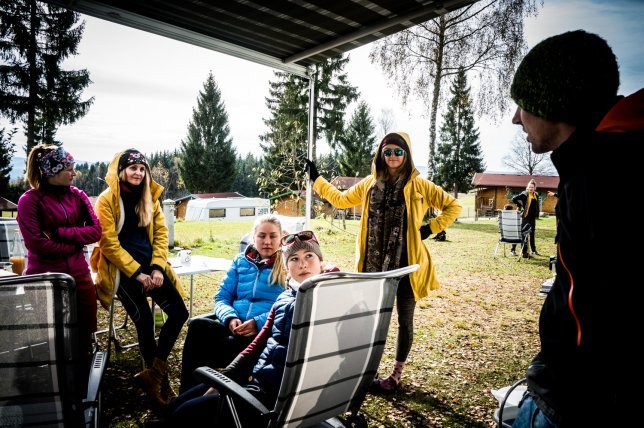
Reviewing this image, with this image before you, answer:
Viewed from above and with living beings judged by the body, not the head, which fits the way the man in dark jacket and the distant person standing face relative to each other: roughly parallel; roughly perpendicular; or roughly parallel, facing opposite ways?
roughly perpendicular

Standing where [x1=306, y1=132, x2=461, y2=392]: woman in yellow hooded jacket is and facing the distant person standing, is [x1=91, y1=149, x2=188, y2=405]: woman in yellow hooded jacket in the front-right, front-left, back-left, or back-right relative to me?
back-left

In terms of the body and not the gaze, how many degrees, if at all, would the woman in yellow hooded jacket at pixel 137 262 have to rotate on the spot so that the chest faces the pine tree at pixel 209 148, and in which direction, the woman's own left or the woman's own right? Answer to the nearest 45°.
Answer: approximately 135° to the woman's own left

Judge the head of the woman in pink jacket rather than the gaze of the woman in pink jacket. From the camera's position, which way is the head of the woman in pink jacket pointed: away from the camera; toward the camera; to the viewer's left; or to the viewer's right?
to the viewer's right

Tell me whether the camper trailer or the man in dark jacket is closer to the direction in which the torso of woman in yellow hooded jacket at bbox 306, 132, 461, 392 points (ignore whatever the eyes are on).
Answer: the man in dark jacket

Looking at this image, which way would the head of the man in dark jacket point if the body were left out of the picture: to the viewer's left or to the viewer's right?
to the viewer's left

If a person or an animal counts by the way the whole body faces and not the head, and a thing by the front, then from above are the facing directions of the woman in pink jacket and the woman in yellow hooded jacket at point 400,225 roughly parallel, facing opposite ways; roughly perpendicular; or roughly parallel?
roughly perpendicular

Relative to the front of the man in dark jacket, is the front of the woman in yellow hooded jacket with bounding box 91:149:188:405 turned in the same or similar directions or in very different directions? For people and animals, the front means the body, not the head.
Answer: very different directions

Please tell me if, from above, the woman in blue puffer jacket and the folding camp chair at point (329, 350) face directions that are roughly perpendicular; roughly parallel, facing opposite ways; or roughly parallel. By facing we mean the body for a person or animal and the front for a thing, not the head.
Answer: roughly perpendicular

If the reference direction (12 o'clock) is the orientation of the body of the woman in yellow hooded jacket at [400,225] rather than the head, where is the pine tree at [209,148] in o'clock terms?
The pine tree is roughly at 5 o'clock from the woman in yellow hooded jacket.

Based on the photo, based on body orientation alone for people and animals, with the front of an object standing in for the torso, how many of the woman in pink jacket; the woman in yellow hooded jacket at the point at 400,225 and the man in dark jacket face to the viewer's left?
1

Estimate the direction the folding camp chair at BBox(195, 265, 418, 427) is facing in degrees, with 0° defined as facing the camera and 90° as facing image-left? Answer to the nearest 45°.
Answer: approximately 135°

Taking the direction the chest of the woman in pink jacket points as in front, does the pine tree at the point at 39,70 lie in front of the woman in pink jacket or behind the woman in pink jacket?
behind

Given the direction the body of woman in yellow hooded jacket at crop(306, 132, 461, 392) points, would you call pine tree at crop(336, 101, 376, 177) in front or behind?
behind

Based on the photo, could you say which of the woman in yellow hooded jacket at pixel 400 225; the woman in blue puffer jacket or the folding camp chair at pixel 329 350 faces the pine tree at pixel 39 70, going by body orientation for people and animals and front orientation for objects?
the folding camp chair
